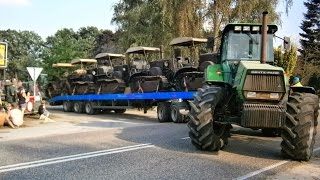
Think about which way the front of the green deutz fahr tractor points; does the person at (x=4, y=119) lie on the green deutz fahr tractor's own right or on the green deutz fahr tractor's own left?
on the green deutz fahr tractor's own right

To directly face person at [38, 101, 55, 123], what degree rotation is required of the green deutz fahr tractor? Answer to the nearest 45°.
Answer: approximately 135° to its right

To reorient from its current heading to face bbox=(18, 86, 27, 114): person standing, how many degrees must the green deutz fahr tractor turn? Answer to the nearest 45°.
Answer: approximately 135° to its right

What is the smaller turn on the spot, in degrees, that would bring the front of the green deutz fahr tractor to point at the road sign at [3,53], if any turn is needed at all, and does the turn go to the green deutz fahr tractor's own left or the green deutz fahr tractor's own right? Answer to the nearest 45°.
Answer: approximately 135° to the green deutz fahr tractor's own right

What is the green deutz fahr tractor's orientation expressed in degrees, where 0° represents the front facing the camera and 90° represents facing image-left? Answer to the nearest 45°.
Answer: approximately 0°
